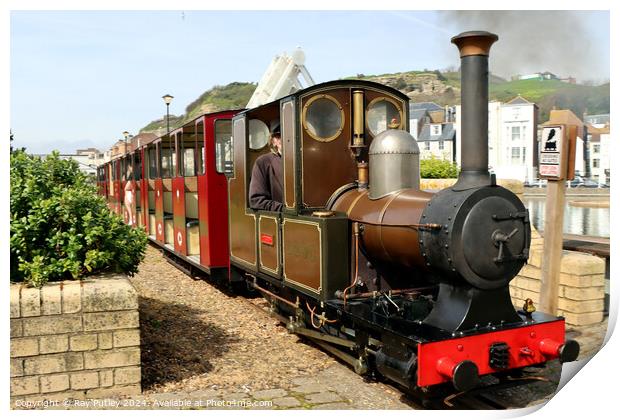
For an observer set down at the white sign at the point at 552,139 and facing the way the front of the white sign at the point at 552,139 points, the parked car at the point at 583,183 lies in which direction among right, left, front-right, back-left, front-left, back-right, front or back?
back

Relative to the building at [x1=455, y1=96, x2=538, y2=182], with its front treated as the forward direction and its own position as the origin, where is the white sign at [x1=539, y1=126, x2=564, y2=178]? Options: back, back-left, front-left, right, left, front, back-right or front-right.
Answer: front

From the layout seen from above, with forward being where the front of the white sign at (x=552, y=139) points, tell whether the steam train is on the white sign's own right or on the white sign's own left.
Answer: on the white sign's own right

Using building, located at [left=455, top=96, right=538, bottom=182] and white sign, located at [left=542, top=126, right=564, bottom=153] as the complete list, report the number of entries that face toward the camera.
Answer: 2

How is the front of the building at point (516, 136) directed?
toward the camera

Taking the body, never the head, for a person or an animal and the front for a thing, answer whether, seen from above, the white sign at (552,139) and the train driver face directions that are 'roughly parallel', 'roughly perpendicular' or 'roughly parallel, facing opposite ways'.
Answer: roughly perpendicular

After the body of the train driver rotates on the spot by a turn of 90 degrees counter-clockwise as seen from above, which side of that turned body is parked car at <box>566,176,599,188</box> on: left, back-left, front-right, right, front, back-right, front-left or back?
front

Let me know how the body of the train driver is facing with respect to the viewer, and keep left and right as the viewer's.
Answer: facing the viewer and to the right of the viewer

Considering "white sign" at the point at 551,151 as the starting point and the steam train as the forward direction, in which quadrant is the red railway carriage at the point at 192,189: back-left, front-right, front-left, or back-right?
front-right

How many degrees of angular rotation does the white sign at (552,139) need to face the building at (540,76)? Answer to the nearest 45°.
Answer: approximately 180°

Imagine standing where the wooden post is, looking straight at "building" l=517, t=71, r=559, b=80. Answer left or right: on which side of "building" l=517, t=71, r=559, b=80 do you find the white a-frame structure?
left

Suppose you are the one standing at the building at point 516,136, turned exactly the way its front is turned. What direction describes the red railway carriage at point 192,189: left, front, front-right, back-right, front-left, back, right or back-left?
front

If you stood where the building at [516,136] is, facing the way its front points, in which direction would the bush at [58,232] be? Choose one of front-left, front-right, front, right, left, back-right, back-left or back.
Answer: front

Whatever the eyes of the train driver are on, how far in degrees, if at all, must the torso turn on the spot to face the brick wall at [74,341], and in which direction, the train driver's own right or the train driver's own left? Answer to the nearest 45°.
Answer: approximately 90° to the train driver's own right

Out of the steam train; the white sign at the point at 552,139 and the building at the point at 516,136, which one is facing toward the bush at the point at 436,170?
the building
